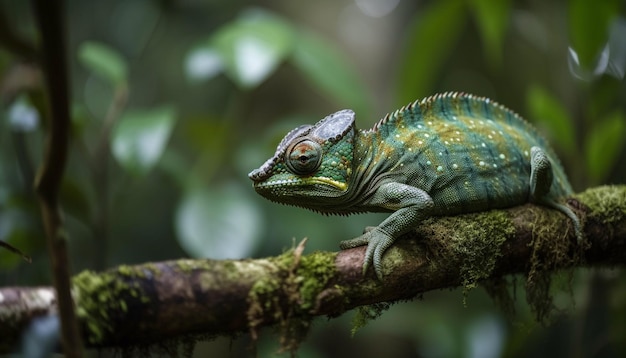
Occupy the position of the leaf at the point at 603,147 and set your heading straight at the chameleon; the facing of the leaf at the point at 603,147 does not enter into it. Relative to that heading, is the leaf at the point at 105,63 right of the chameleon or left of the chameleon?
right

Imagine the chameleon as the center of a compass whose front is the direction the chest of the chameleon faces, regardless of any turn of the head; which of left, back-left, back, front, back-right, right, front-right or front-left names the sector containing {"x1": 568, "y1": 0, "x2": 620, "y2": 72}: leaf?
back-right

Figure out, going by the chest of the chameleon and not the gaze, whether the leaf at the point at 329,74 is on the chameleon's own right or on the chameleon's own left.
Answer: on the chameleon's own right

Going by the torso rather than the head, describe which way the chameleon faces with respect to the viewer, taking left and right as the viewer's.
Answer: facing to the left of the viewer

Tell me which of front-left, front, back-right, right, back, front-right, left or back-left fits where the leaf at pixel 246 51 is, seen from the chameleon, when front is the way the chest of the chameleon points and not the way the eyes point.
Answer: front-right

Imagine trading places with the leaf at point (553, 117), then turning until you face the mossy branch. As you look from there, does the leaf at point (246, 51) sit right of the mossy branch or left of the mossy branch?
right

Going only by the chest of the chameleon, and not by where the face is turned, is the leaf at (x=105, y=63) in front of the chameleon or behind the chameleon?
in front

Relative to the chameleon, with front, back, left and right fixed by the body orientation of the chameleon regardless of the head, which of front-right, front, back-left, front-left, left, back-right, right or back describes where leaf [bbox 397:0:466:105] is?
right

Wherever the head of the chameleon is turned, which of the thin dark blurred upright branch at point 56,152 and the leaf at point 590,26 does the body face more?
the thin dark blurred upright branch
